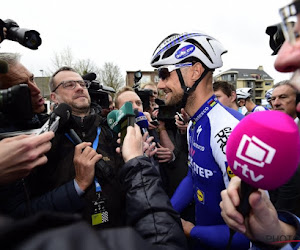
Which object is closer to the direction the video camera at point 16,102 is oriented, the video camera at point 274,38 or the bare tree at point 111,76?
the video camera

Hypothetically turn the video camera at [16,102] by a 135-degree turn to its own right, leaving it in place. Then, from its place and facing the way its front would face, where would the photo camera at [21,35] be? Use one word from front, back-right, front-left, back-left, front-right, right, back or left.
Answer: back-right

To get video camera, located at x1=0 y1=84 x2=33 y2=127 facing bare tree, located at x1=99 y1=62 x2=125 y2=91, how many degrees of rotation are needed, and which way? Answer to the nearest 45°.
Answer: approximately 90° to its left

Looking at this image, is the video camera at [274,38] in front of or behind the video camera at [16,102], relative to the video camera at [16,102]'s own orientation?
in front

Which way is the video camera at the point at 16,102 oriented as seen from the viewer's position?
to the viewer's right

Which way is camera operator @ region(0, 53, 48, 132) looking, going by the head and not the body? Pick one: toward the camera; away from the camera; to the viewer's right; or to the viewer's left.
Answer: to the viewer's right

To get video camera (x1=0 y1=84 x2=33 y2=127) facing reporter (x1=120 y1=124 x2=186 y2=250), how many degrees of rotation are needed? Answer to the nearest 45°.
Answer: approximately 45° to its right
